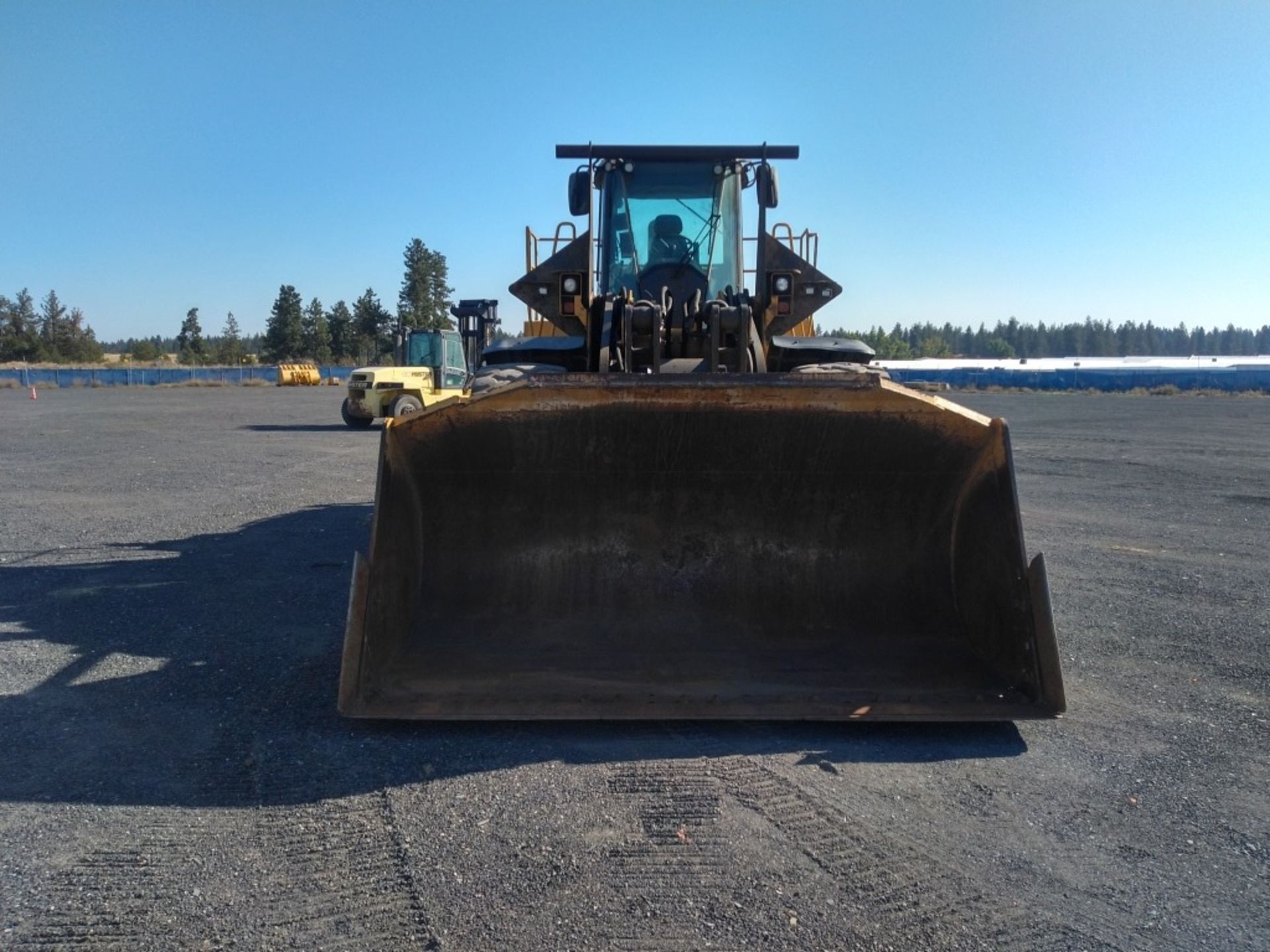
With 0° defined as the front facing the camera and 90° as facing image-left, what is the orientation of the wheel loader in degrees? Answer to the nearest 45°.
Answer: approximately 0°
